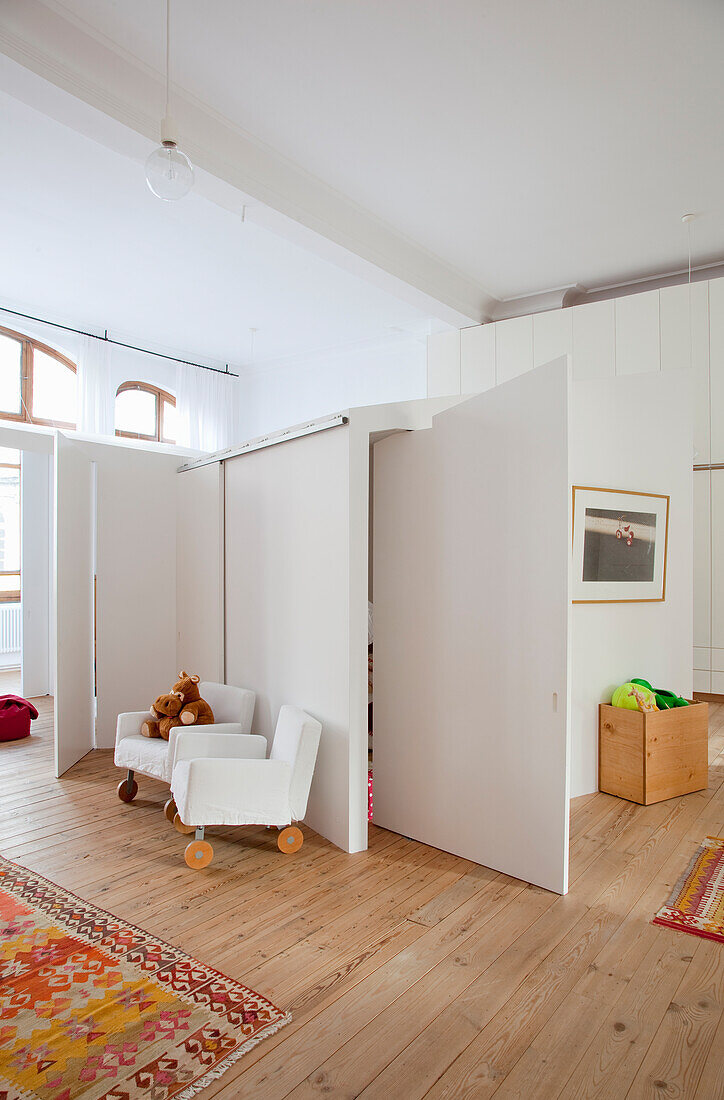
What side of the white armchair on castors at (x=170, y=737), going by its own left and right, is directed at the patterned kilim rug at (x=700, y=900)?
left

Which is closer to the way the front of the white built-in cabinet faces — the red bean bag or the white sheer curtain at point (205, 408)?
the red bean bag

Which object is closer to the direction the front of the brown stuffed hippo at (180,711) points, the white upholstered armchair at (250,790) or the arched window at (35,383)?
the white upholstered armchair

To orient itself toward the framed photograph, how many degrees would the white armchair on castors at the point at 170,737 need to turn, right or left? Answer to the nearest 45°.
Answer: approximately 135° to its left

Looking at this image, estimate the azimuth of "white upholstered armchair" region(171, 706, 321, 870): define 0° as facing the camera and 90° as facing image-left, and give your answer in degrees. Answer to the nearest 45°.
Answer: approximately 90°

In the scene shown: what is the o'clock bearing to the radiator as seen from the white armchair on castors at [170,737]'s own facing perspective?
The radiator is roughly at 4 o'clock from the white armchair on castors.

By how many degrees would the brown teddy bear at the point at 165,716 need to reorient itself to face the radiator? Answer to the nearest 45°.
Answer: approximately 135° to its right

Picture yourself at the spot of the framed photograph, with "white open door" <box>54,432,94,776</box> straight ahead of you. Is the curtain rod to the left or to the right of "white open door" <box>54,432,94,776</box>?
right

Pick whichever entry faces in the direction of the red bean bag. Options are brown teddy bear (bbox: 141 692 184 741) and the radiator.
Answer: the radiator

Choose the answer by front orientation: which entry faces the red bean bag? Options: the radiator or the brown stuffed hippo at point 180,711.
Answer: the radiator

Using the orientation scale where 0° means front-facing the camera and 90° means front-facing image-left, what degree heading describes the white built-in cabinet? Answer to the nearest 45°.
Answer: approximately 45°

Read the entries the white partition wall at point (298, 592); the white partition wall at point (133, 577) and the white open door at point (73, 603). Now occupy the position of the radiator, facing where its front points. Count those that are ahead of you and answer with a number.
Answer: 3

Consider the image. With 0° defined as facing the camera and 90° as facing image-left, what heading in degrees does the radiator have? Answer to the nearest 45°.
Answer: approximately 0°
